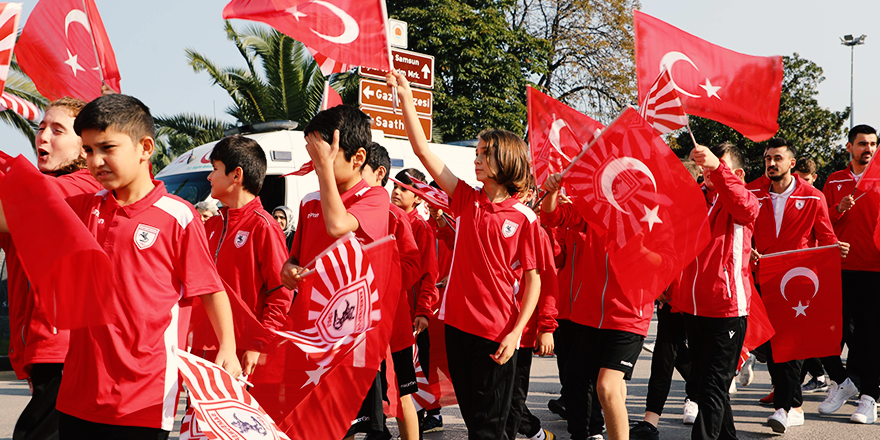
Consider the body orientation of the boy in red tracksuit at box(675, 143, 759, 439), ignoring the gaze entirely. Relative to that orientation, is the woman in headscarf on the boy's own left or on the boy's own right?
on the boy's own right

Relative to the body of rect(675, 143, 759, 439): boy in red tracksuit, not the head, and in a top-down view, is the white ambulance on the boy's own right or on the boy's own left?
on the boy's own right

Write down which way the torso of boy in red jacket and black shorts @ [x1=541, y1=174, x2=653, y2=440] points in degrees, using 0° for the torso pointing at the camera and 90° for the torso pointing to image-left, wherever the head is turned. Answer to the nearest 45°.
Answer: approximately 45°

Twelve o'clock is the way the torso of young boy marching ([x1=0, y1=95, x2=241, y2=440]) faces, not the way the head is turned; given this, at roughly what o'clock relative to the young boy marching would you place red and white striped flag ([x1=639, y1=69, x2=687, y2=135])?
The red and white striped flag is roughly at 7 o'clock from the young boy marching.

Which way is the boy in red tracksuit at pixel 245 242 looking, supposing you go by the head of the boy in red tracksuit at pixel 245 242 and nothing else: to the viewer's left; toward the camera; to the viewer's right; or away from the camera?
to the viewer's left

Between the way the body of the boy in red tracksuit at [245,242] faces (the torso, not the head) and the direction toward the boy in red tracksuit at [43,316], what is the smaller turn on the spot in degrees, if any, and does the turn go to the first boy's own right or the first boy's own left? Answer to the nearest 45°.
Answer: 0° — they already face them

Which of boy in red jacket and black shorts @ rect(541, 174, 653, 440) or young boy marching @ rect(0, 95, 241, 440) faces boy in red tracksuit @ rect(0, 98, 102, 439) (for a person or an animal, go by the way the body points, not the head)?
boy in red jacket and black shorts @ rect(541, 174, 653, 440)

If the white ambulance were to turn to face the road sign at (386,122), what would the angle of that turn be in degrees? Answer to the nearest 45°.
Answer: approximately 180°
